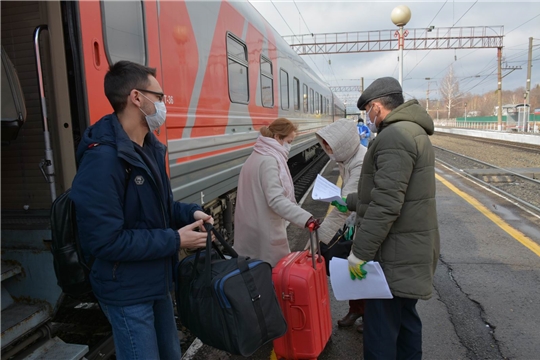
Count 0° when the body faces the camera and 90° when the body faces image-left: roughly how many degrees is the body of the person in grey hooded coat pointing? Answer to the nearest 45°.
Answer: approximately 45°

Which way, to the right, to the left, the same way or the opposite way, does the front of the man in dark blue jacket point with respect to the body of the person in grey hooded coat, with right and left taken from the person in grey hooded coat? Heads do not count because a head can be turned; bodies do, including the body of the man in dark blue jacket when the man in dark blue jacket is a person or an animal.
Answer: the opposite way

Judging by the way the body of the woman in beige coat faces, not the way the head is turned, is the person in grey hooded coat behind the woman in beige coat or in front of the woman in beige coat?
in front

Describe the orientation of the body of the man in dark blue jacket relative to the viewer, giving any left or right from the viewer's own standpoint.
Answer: facing to the right of the viewer

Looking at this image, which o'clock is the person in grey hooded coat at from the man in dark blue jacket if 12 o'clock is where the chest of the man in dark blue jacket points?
The person in grey hooded coat is roughly at 11 o'clock from the man in dark blue jacket.

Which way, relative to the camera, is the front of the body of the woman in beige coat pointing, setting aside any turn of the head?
to the viewer's right

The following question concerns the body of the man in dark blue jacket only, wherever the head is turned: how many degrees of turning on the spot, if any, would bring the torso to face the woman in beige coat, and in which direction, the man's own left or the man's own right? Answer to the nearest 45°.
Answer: approximately 45° to the man's own left

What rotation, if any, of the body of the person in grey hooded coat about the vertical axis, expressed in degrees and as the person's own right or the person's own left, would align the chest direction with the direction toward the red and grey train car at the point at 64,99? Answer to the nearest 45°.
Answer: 0° — they already face it

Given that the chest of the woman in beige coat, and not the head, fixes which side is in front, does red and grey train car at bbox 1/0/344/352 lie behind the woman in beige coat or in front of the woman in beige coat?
behind

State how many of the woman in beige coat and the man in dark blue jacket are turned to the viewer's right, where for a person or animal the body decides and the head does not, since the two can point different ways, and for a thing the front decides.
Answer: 2

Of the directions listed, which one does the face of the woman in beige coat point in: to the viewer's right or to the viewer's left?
to the viewer's right
